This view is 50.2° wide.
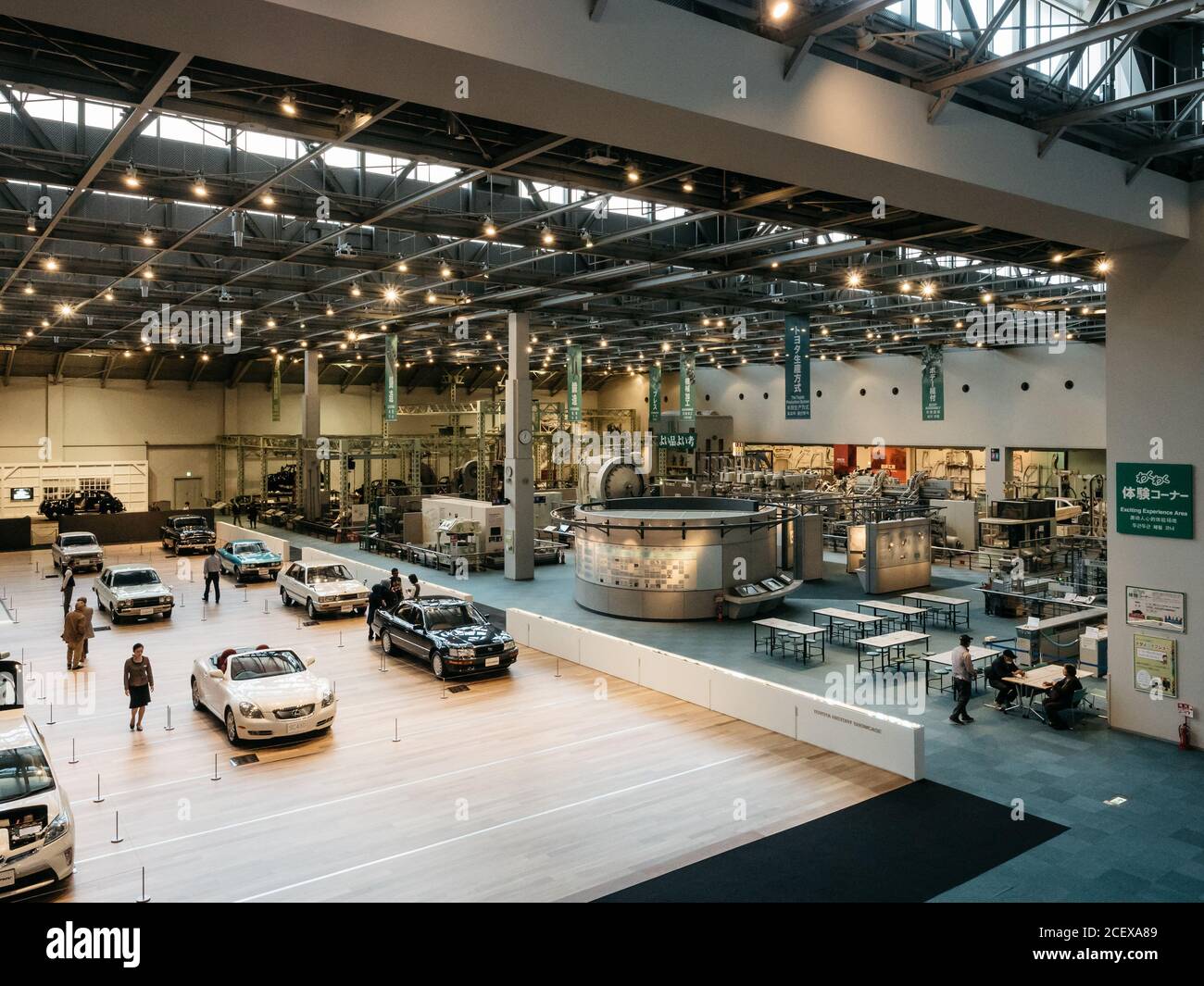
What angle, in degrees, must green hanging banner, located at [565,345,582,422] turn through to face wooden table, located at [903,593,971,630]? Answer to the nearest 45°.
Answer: approximately 45° to its left

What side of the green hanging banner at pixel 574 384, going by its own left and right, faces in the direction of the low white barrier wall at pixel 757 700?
front

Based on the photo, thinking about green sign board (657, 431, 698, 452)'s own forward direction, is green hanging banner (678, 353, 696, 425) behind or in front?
in front

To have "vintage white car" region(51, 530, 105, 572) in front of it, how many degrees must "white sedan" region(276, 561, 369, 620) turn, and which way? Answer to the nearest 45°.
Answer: approximately 180°

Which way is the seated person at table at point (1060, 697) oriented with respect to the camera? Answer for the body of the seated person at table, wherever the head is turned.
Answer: to the viewer's left

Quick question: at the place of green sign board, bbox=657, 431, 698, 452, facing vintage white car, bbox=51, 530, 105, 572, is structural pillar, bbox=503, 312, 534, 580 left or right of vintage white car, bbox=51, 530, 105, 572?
left

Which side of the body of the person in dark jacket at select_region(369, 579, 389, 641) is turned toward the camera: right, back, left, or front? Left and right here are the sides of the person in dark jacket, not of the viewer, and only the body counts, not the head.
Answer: right

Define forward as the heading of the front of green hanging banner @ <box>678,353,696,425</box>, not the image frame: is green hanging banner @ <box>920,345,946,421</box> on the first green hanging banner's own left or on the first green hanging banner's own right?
on the first green hanging banner's own left
